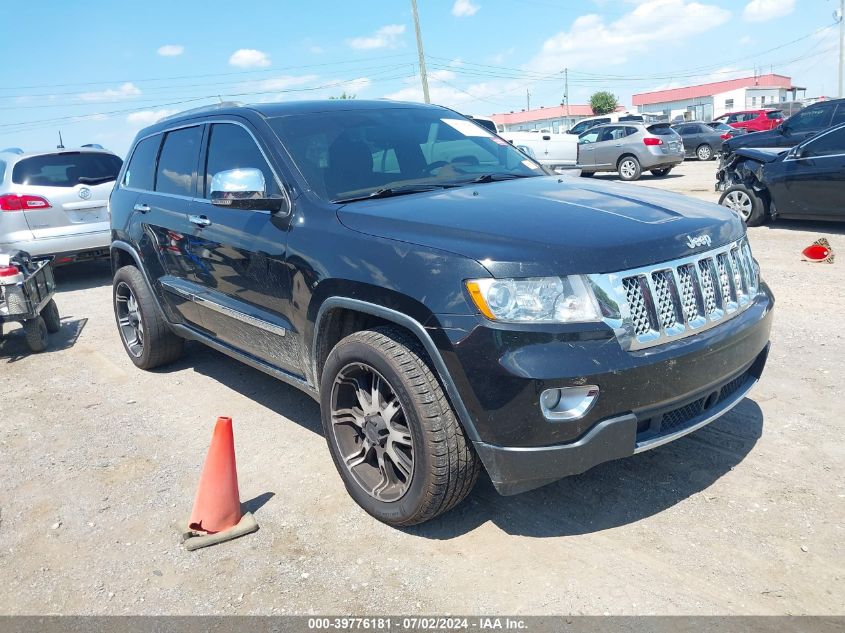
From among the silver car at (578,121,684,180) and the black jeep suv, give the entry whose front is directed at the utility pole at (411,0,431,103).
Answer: the silver car

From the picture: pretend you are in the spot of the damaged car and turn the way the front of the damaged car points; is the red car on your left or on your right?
on your right

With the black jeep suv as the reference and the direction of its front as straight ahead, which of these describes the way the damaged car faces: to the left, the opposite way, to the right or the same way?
the opposite way

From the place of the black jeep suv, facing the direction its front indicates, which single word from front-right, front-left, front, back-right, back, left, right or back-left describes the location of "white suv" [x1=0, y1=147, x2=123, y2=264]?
back

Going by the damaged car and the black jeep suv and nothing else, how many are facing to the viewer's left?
1

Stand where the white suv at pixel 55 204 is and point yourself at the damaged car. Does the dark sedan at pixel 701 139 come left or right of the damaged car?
left

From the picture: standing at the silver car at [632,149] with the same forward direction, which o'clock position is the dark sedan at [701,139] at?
The dark sedan is roughly at 2 o'clock from the silver car.

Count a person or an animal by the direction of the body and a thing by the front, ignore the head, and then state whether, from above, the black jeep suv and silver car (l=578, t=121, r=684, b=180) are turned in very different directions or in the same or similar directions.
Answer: very different directions

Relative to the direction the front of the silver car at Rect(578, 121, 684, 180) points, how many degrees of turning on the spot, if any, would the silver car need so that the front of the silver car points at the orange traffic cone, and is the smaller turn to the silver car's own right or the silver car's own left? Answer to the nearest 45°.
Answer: approximately 135° to the silver car's own left

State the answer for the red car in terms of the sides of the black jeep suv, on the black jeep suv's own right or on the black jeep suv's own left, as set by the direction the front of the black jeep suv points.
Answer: on the black jeep suv's own left

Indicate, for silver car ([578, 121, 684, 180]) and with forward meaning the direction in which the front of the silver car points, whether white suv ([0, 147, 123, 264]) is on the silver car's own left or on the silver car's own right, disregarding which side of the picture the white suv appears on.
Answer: on the silver car's own left

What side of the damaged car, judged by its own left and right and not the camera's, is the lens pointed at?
left

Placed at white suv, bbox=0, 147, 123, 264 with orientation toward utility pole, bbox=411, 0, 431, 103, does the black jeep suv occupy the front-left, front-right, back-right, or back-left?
back-right

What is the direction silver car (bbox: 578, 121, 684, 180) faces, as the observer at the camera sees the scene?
facing away from the viewer and to the left of the viewer
